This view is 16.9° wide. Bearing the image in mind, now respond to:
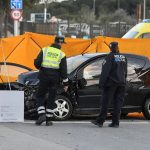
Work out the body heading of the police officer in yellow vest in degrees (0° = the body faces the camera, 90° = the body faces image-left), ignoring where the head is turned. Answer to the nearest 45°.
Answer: approximately 180°

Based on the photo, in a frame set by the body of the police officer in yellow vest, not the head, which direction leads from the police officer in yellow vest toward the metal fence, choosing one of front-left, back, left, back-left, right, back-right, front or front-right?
front

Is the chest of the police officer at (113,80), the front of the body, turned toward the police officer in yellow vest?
no

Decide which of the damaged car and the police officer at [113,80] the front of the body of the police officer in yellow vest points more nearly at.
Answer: the damaged car
